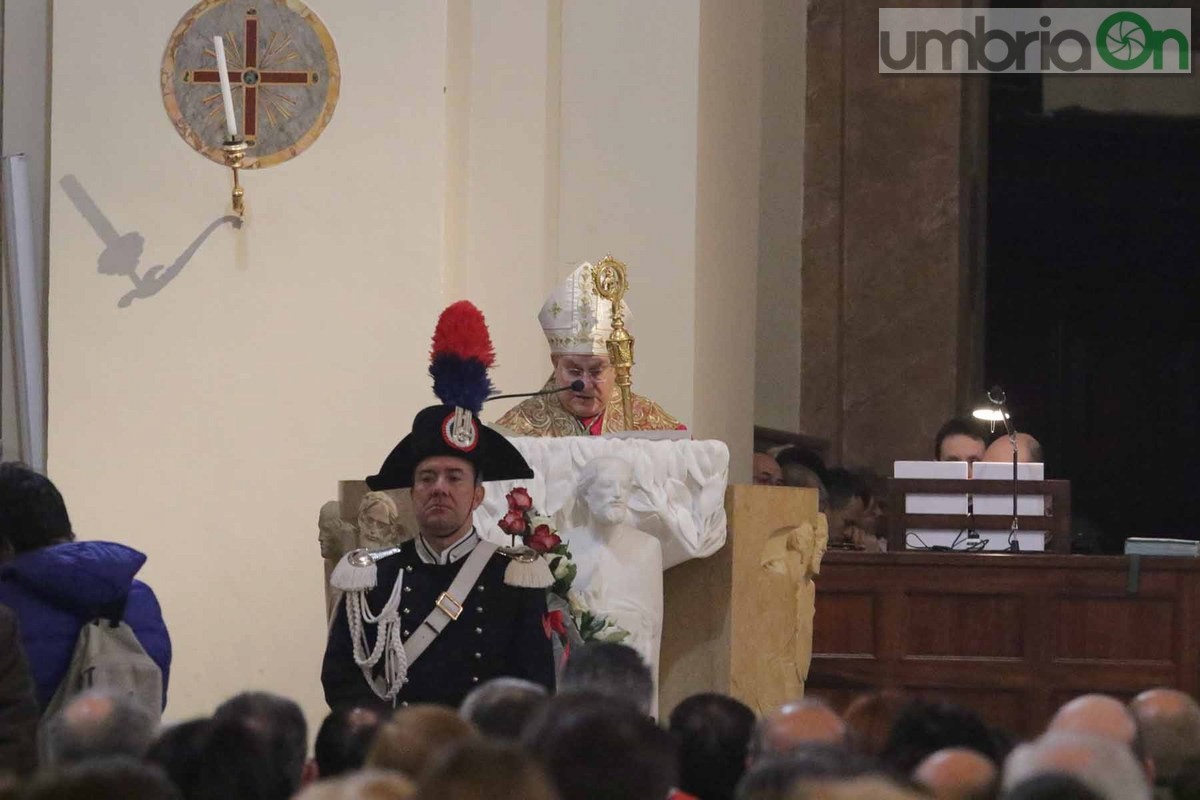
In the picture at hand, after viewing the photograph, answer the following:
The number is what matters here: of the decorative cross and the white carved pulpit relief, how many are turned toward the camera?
2

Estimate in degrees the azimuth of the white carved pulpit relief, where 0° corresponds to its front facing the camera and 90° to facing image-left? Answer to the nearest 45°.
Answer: approximately 0°

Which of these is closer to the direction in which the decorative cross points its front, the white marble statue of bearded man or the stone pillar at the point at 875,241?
the white marble statue of bearded man

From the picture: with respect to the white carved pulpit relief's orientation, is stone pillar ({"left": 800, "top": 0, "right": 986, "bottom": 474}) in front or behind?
behind

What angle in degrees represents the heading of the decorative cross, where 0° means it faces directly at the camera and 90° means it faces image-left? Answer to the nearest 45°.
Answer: approximately 0°

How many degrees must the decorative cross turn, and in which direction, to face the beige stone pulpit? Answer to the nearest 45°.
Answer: approximately 45° to its left
